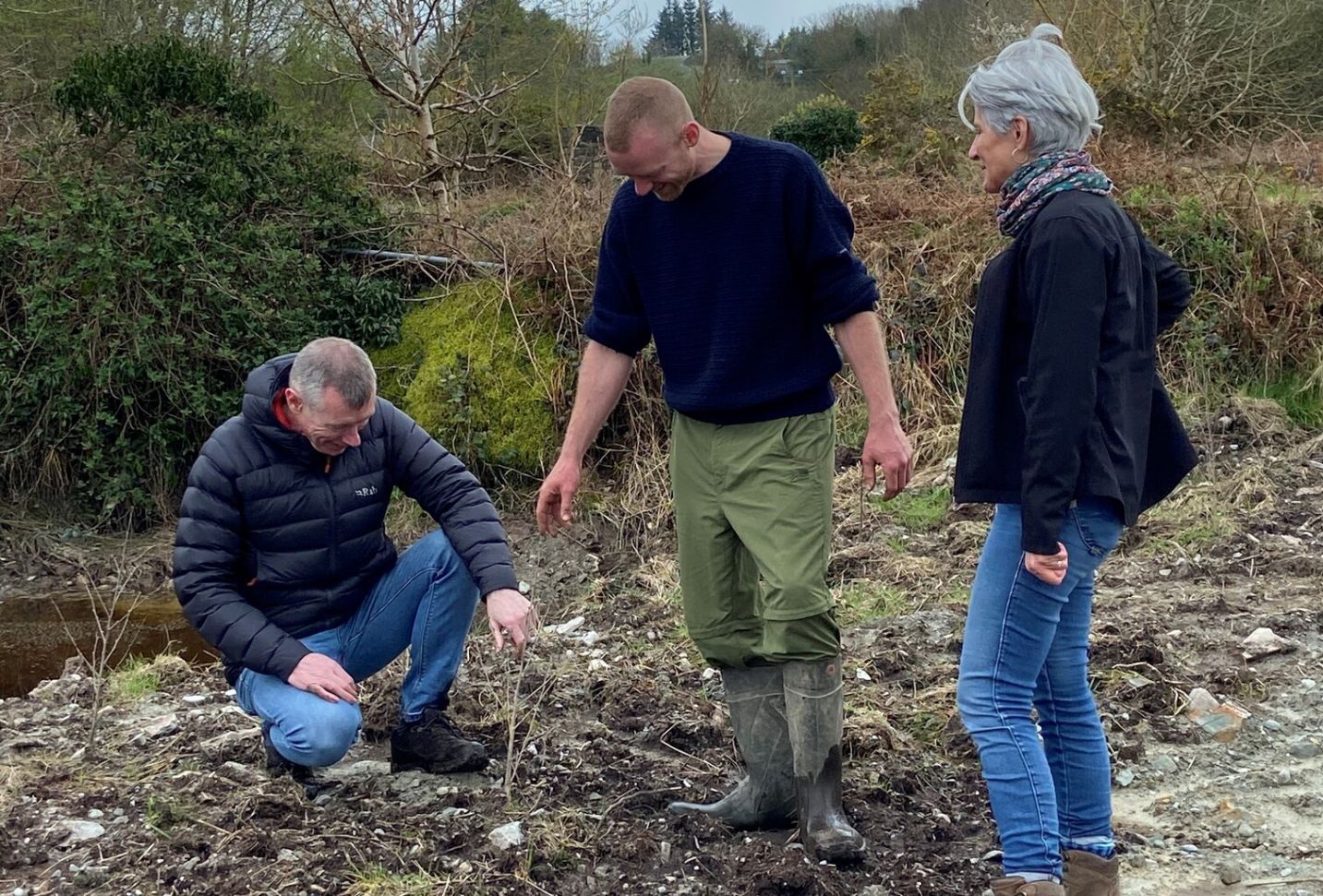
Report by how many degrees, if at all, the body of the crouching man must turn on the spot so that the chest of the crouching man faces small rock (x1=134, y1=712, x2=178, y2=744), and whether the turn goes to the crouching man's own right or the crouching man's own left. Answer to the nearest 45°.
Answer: approximately 180°

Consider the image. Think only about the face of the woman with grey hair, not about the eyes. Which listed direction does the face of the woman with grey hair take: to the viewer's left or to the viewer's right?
to the viewer's left

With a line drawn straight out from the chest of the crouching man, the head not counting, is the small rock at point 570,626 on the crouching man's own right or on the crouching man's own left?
on the crouching man's own left

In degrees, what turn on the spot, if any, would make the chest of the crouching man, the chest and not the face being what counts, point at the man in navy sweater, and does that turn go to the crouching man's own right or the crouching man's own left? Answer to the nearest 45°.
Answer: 0° — they already face them

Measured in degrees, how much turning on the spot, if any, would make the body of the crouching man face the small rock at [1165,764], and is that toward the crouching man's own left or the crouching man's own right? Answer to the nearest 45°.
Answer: approximately 45° to the crouching man's own left

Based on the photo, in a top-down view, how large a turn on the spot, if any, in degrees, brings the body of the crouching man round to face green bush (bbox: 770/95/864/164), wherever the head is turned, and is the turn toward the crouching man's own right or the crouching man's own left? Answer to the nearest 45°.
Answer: approximately 90° to the crouching man's own left

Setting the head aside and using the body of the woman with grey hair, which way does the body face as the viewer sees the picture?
to the viewer's left

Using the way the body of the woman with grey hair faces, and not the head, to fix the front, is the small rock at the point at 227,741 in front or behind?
in front

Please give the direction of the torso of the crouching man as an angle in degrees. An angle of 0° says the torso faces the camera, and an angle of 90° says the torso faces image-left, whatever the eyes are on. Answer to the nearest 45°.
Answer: approximately 315°

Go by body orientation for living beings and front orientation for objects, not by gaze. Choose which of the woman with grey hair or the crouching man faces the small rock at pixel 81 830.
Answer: the woman with grey hair

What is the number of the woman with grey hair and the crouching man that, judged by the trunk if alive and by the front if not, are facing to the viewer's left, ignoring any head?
1

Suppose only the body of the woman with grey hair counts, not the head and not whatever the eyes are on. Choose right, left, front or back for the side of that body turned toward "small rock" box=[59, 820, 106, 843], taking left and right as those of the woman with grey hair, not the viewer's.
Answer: front

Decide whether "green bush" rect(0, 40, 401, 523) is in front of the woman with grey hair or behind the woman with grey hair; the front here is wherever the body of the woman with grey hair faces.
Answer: in front

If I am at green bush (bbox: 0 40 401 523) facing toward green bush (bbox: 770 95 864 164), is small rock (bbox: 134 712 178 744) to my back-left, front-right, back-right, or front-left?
back-right

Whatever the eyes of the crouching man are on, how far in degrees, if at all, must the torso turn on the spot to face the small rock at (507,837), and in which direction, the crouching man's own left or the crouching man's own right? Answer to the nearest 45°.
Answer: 0° — they already face it
